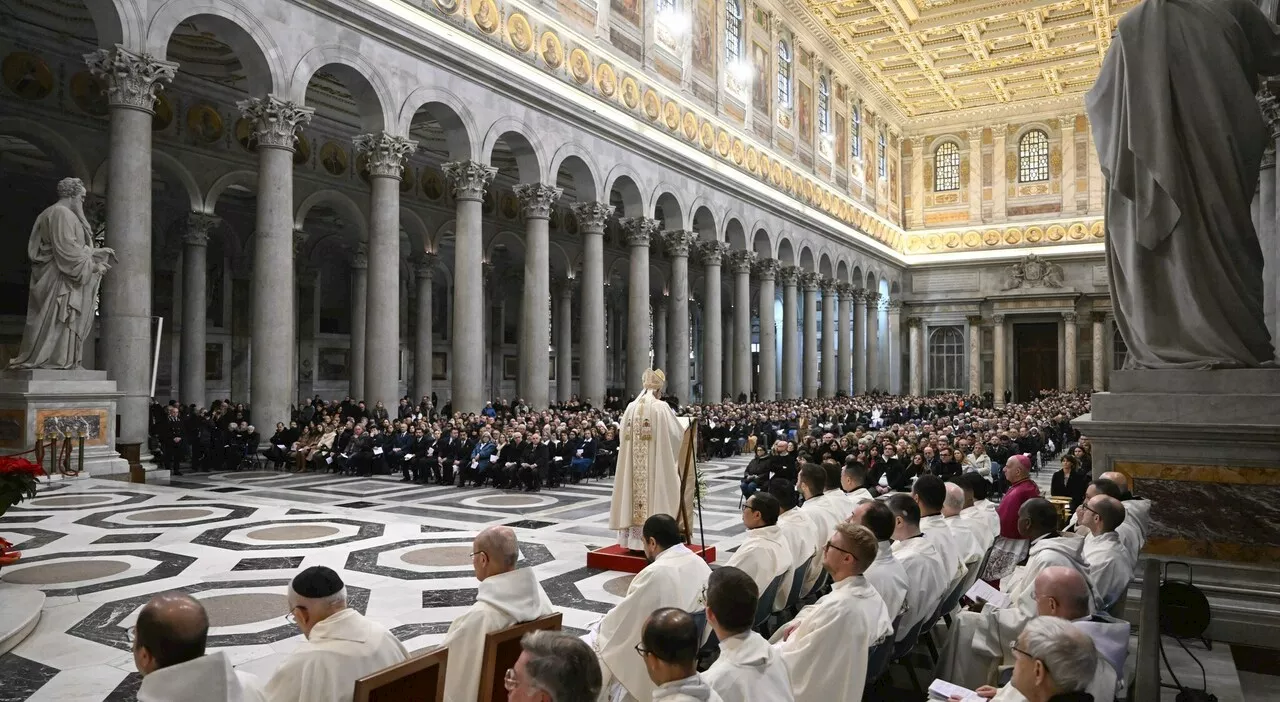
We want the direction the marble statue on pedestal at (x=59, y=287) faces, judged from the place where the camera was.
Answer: facing to the right of the viewer

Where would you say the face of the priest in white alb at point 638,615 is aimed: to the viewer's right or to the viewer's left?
to the viewer's left

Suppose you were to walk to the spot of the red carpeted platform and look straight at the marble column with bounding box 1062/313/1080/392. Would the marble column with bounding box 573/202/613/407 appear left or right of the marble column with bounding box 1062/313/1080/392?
left

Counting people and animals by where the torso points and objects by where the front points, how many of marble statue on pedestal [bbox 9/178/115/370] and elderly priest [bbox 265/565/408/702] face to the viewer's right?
1

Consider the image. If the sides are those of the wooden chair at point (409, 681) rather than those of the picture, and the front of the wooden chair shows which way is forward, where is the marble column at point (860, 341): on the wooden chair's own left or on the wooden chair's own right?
on the wooden chair's own right

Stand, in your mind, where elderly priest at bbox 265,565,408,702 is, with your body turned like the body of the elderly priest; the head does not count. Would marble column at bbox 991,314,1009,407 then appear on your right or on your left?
on your right

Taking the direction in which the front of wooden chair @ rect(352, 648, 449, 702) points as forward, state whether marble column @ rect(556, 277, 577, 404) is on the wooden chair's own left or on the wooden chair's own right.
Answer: on the wooden chair's own right

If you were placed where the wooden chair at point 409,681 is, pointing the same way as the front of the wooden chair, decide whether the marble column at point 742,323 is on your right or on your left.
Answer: on your right

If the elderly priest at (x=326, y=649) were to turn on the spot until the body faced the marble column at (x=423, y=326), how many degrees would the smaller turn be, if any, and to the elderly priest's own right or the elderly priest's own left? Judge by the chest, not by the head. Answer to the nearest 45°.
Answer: approximately 45° to the elderly priest's own right

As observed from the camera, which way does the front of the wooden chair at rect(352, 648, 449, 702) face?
facing away from the viewer and to the left of the viewer
